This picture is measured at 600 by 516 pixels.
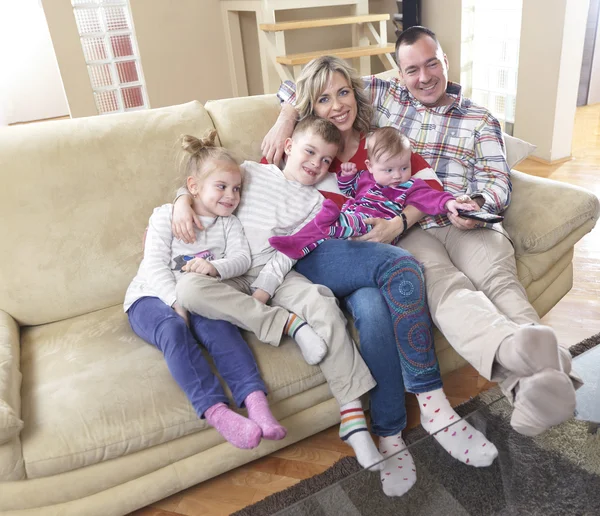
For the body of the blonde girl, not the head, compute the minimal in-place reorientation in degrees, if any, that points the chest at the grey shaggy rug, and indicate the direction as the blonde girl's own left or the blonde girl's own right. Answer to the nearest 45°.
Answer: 0° — they already face it

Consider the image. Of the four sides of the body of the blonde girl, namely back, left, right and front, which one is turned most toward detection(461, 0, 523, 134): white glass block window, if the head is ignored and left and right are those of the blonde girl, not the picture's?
left

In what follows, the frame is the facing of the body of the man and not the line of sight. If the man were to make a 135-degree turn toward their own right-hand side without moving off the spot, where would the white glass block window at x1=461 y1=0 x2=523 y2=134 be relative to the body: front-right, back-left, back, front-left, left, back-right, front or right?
front-right

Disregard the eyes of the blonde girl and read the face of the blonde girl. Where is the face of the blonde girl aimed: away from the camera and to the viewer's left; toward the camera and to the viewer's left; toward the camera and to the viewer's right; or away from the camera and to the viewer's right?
toward the camera and to the viewer's right

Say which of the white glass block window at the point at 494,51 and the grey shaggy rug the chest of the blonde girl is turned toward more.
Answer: the grey shaggy rug

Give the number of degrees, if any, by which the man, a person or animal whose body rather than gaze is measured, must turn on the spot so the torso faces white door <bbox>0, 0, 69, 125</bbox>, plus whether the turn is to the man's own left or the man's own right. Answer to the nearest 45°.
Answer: approximately 135° to the man's own right

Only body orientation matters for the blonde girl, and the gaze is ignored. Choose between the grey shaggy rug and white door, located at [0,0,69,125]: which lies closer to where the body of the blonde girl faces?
the grey shaggy rug

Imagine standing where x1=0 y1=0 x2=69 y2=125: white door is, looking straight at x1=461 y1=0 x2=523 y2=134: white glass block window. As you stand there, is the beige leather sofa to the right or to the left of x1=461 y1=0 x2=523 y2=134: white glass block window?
right

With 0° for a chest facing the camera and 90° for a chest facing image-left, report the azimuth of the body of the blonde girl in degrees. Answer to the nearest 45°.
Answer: approximately 315°
